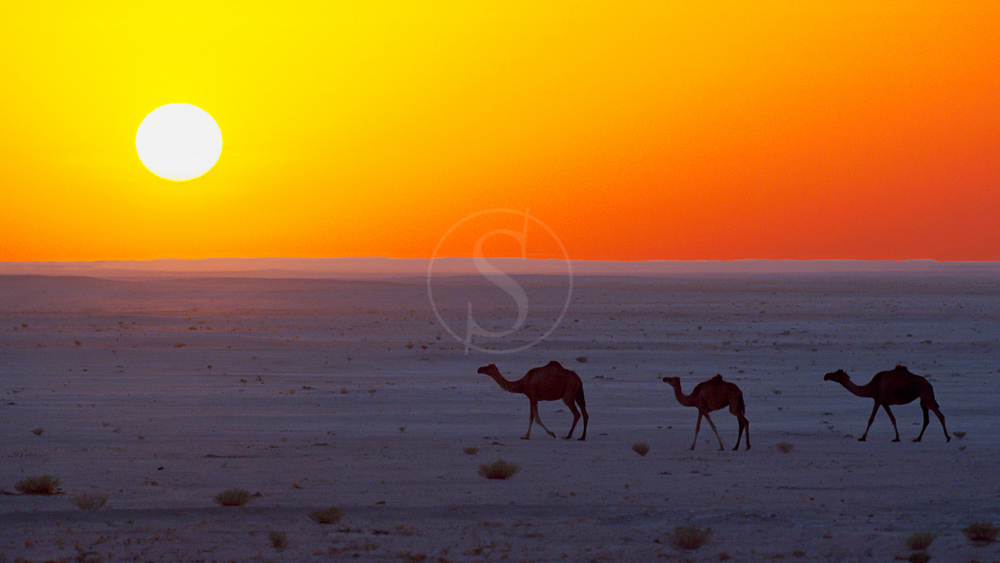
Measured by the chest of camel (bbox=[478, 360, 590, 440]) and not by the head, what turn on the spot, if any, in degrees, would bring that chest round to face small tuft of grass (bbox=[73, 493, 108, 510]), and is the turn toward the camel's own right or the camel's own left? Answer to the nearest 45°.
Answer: approximately 45° to the camel's own left

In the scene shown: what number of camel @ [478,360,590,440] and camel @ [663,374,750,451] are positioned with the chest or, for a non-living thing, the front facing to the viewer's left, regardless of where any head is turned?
2

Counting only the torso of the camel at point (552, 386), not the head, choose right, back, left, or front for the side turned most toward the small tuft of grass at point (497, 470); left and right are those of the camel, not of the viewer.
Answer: left

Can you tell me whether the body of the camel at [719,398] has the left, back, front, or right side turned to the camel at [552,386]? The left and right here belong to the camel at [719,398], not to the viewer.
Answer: front

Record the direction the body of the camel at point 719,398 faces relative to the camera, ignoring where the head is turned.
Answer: to the viewer's left

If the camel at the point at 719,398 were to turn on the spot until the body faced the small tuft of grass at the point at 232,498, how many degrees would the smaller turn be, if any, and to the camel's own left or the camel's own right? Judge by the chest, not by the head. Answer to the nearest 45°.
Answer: approximately 45° to the camel's own left

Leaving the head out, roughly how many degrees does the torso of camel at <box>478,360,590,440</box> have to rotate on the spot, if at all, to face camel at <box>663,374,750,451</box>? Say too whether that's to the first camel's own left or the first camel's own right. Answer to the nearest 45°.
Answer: approximately 135° to the first camel's own left

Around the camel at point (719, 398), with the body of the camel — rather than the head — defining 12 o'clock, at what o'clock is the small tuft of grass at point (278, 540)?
The small tuft of grass is roughly at 10 o'clock from the camel.

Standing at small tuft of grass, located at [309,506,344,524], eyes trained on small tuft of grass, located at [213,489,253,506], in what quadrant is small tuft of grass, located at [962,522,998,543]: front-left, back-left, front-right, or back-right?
back-right

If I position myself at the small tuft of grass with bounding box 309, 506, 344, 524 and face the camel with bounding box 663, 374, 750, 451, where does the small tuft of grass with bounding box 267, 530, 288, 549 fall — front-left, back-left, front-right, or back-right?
back-right

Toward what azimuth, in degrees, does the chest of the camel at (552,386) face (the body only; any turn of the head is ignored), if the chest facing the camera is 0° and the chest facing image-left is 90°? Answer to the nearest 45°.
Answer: approximately 90°

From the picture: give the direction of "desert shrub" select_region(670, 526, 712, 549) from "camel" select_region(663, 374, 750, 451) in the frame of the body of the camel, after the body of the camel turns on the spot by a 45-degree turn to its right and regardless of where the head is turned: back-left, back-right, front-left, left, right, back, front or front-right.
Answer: back-left

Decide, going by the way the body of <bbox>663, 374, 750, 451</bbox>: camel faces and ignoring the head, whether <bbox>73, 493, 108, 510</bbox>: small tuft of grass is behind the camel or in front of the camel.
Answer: in front

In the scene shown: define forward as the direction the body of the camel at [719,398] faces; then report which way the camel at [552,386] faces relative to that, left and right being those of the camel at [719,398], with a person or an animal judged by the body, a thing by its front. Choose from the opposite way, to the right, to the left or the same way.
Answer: the same way

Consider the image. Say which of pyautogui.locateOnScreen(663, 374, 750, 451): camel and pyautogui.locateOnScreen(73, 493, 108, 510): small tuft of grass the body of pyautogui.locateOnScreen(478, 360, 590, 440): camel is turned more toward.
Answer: the small tuft of grass

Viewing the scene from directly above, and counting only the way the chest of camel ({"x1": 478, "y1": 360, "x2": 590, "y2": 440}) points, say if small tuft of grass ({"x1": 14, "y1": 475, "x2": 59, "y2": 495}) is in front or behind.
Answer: in front
